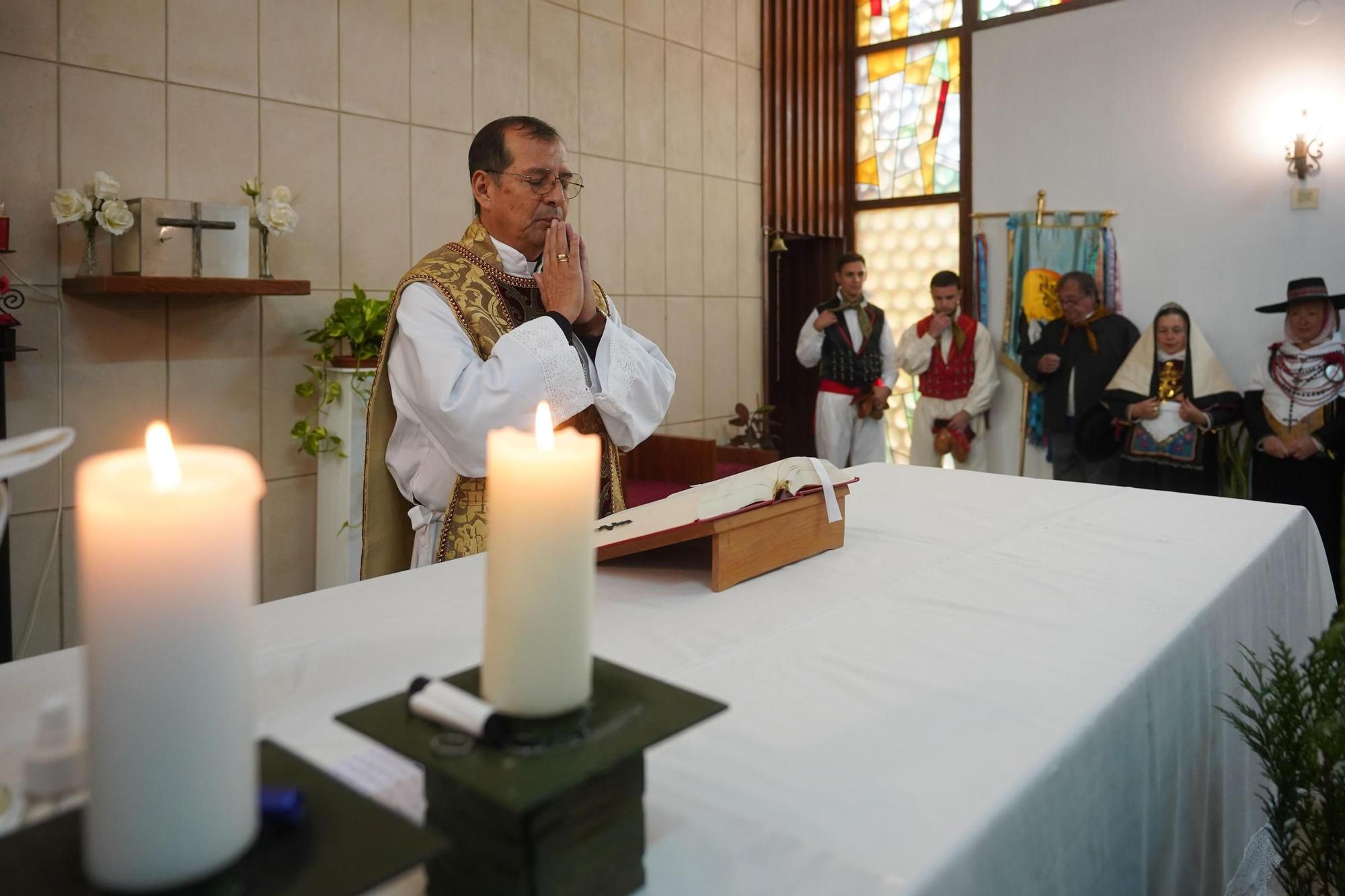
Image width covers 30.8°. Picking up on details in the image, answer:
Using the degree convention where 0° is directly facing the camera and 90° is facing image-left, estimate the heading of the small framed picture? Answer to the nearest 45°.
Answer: approximately 0°

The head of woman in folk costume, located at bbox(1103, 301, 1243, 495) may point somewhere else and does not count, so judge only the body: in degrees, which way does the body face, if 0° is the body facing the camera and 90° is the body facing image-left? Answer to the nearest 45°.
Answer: approximately 0°

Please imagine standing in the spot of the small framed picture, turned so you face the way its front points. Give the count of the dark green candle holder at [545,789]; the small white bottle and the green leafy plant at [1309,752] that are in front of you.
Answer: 3

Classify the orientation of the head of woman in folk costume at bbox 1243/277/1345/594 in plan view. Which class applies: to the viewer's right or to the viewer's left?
to the viewer's left

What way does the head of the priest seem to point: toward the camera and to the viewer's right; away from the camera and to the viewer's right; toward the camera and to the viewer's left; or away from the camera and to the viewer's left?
toward the camera and to the viewer's right

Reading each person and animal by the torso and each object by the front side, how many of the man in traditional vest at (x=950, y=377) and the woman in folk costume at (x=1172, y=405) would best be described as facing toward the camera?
2

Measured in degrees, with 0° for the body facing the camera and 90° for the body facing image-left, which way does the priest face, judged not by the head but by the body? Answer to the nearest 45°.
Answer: approximately 315°
